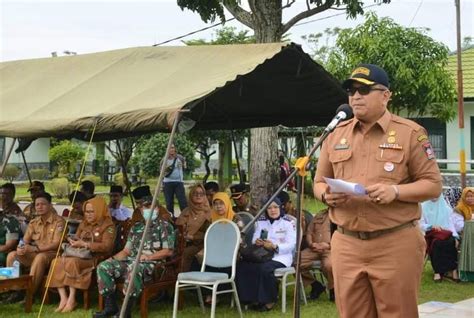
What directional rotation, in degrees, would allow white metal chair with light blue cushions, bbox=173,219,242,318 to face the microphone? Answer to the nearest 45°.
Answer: approximately 45° to its left

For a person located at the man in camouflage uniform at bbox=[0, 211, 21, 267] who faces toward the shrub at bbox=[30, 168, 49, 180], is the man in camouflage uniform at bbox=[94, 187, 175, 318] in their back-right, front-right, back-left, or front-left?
back-right

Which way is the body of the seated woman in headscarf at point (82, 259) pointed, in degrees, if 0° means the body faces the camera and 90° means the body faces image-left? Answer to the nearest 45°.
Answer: approximately 45°

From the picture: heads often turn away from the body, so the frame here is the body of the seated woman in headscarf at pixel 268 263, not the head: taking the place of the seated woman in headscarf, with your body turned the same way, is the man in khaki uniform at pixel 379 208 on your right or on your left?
on your left

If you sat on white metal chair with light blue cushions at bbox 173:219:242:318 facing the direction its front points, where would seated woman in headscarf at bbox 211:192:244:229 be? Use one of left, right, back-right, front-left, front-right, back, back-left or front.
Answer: back-right

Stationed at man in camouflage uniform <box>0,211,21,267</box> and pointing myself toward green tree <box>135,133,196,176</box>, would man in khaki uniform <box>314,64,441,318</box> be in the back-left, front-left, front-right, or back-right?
back-right

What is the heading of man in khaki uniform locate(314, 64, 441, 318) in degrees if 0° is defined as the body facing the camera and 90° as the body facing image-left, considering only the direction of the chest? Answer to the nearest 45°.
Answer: approximately 45°
